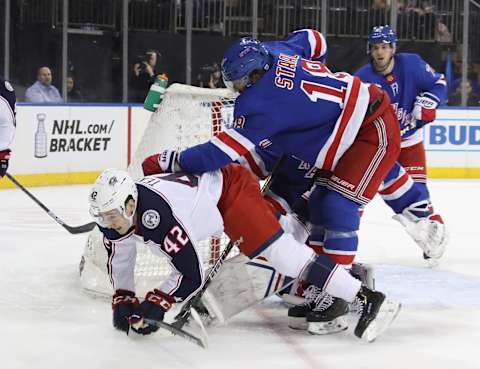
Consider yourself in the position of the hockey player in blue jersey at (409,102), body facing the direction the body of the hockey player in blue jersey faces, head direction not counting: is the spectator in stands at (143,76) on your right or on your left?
on your right

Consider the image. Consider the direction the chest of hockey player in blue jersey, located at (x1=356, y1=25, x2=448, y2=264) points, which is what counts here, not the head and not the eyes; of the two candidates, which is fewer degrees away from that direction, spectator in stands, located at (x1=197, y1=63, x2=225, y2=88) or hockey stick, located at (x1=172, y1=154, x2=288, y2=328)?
the hockey stick

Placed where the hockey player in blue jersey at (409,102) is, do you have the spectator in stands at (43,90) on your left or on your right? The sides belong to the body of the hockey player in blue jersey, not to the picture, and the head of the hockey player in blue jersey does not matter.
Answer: on your right

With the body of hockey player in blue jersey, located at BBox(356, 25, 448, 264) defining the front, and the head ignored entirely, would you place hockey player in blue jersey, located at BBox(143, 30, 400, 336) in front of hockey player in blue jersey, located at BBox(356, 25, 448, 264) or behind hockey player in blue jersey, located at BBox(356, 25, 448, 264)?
in front

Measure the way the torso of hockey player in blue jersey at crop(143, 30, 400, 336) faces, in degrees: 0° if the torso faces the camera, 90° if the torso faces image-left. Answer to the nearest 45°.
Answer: approximately 90°

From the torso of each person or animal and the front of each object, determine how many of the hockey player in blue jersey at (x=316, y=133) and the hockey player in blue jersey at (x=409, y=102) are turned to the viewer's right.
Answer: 0

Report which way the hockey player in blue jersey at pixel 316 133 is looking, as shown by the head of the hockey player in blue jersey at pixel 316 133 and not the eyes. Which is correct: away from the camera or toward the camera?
away from the camera

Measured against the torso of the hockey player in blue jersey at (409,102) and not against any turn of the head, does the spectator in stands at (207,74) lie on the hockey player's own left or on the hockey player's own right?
on the hockey player's own right

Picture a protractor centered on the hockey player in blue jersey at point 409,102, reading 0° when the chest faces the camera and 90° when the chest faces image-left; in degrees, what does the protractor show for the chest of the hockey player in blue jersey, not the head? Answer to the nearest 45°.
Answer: approximately 45°

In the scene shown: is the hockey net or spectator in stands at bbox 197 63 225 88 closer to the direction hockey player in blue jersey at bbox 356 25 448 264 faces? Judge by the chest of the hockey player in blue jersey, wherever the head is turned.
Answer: the hockey net
